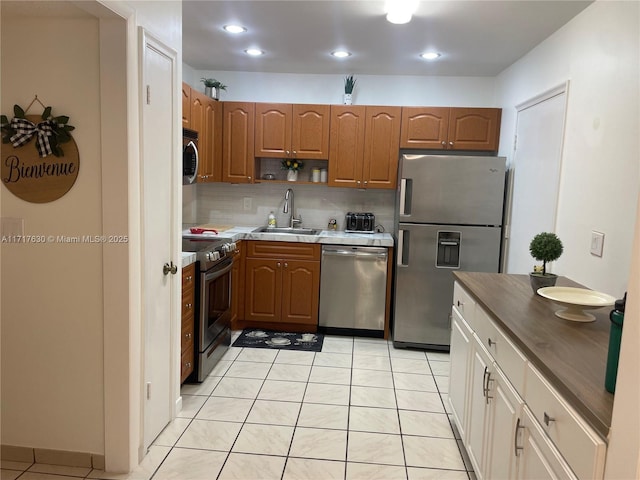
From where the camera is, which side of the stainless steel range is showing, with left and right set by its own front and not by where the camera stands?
right

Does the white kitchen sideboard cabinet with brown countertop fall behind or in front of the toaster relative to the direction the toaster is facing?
in front

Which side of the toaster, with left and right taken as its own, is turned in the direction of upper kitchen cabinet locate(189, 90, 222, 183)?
right

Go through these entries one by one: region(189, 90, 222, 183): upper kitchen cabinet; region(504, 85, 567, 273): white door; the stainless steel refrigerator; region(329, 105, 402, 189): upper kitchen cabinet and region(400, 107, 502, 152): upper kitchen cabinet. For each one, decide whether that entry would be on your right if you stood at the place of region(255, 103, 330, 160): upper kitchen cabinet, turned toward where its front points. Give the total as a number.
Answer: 1

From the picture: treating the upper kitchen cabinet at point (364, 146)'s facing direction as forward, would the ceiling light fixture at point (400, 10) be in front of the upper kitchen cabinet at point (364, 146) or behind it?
in front

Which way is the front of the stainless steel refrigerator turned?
toward the camera

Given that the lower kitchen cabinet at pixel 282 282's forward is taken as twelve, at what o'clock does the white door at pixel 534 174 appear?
The white door is roughly at 10 o'clock from the lower kitchen cabinet.

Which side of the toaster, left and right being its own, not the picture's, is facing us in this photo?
front

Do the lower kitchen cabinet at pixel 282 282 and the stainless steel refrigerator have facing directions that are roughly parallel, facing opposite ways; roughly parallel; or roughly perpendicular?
roughly parallel

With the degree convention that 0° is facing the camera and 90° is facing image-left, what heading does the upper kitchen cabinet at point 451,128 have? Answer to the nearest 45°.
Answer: approximately 0°

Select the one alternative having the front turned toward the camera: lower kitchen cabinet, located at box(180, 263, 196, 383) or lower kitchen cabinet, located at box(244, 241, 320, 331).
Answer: lower kitchen cabinet, located at box(244, 241, 320, 331)

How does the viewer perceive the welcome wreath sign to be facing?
facing the viewer

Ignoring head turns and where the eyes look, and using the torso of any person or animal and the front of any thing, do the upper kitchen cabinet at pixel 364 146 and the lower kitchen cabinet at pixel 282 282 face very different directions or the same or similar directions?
same or similar directions

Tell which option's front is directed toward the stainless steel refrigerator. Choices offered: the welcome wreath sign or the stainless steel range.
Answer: the stainless steel range

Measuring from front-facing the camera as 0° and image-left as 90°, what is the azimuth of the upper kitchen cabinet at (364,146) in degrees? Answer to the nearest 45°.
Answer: approximately 0°
